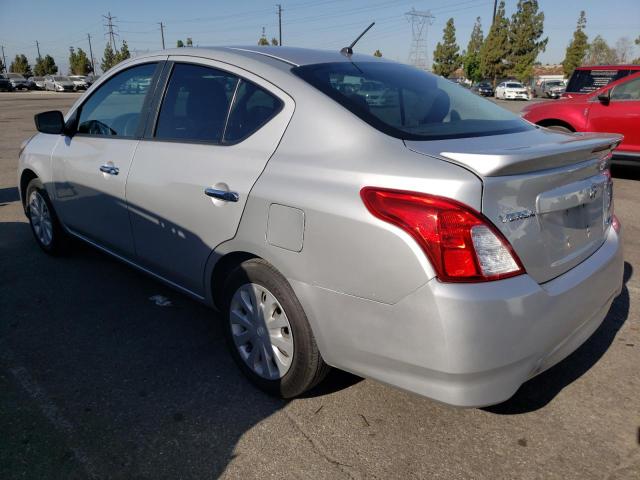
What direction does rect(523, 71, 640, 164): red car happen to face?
to the viewer's left

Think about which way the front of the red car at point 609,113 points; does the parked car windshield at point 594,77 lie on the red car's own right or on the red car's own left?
on the red car's own right

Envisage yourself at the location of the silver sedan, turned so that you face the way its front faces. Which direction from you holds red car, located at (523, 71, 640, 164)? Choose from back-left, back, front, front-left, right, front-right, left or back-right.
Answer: right

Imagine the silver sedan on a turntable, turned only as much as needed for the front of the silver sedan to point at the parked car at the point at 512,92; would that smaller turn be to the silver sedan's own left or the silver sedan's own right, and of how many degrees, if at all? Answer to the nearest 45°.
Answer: approximately 45° to the silver sedan's own right

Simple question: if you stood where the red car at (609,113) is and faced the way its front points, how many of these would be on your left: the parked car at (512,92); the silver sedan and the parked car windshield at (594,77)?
1

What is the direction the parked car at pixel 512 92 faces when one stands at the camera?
facing the viewer and to the right of the viewer

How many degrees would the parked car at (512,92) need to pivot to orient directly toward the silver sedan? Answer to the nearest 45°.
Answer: approximately 45° to its right

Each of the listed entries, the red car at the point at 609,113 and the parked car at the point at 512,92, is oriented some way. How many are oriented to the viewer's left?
1

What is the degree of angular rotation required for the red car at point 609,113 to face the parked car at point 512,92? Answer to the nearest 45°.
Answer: approximately 90° to its right

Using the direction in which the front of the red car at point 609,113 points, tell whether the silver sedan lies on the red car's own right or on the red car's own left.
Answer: on the red car's own left

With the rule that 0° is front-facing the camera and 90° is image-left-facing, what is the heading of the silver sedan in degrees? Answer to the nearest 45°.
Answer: approximately 135°
